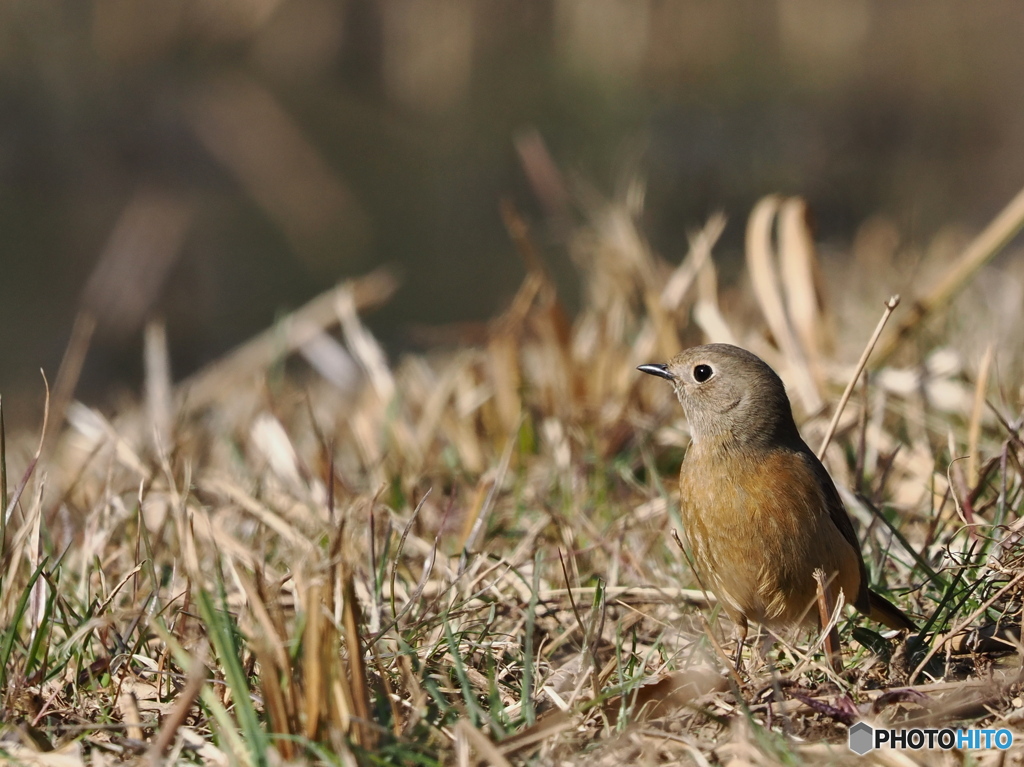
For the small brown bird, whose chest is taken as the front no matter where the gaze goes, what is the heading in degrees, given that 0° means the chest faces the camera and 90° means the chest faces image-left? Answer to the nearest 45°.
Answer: approximately 45°
